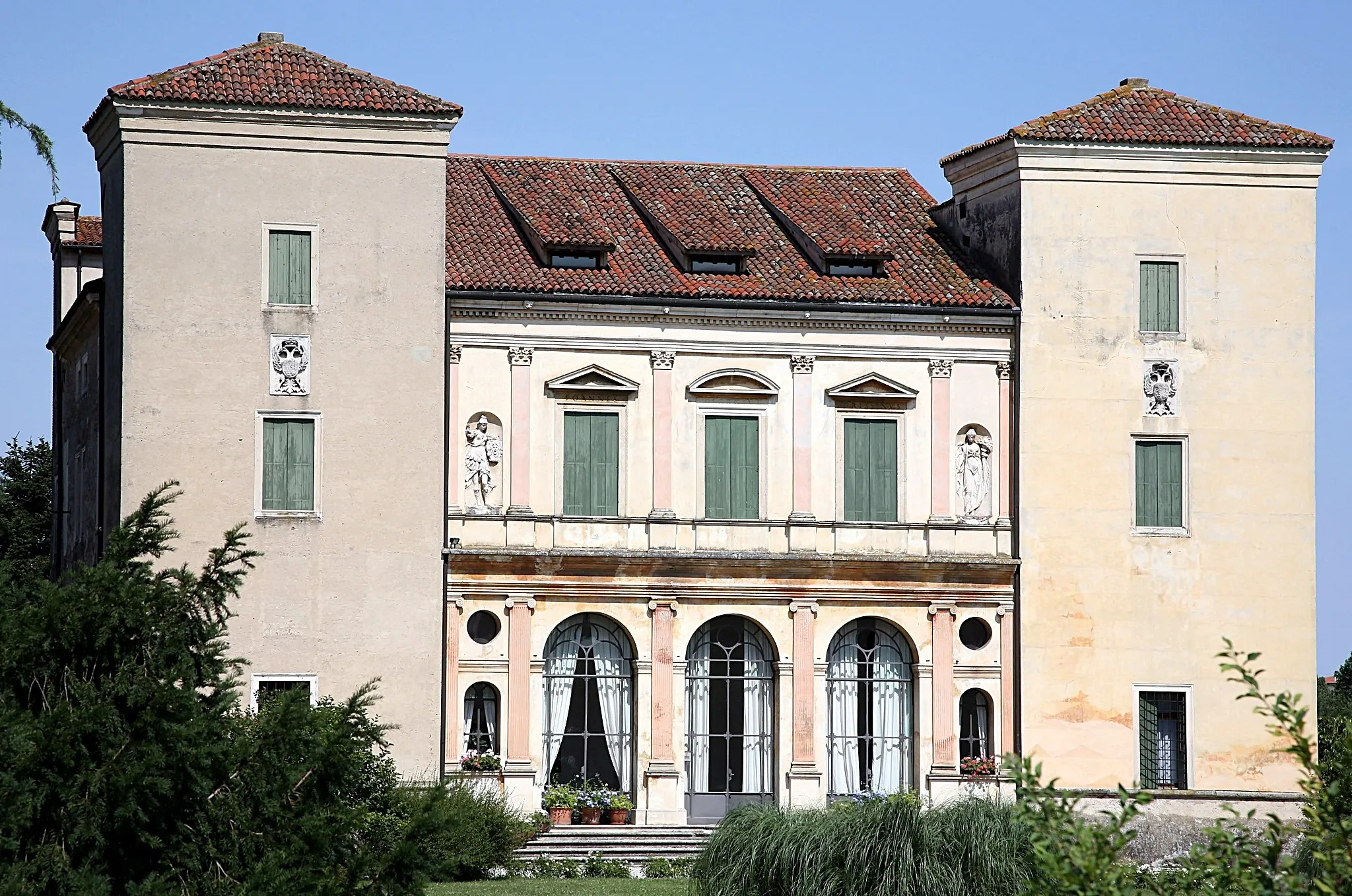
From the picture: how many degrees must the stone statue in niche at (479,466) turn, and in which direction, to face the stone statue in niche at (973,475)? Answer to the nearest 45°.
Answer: approximately 90° to its left

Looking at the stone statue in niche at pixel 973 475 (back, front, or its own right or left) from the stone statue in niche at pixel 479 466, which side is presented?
right

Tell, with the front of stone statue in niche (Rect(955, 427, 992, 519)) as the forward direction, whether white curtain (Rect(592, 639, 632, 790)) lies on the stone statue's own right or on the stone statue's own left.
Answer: on the stone statue's own right

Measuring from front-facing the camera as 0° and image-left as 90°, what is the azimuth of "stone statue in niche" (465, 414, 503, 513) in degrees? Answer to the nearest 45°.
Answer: approximately 0°

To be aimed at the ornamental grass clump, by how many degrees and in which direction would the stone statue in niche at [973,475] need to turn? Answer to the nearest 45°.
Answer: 0° — it already faces it

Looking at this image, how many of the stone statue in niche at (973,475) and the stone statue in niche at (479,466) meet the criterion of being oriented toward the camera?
2

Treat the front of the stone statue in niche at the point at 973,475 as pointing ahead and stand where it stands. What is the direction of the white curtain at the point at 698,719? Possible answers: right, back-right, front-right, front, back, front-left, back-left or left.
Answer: right
